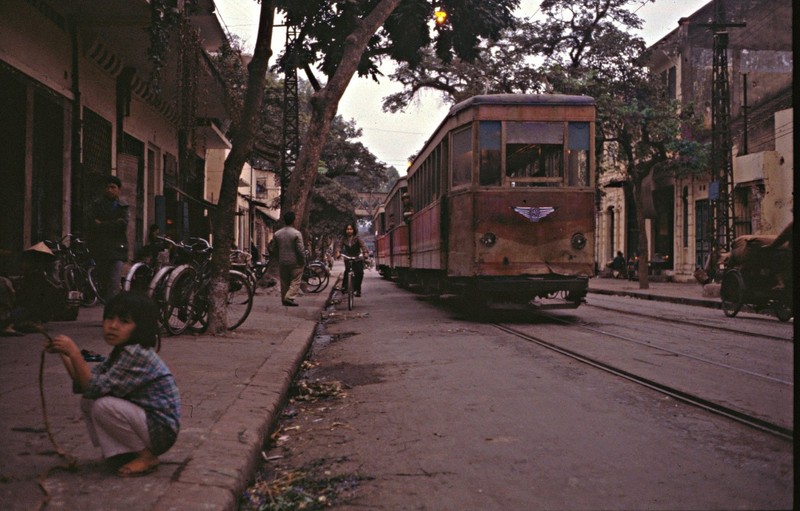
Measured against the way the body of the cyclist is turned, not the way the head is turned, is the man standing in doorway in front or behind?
in front

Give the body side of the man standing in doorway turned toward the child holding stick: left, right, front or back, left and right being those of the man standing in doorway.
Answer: front

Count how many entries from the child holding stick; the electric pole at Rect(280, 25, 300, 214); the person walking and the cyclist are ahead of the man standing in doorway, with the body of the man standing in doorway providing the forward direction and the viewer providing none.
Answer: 1

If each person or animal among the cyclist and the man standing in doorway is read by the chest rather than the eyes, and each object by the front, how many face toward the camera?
2

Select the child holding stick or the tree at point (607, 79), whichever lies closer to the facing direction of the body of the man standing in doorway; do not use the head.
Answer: the child holding stick

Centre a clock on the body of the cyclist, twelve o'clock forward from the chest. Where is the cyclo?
The cyclo is roughly at 10 o'clock from the cyclist.

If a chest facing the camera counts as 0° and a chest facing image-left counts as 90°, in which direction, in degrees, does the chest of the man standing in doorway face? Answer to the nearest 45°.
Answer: approximately 0°
